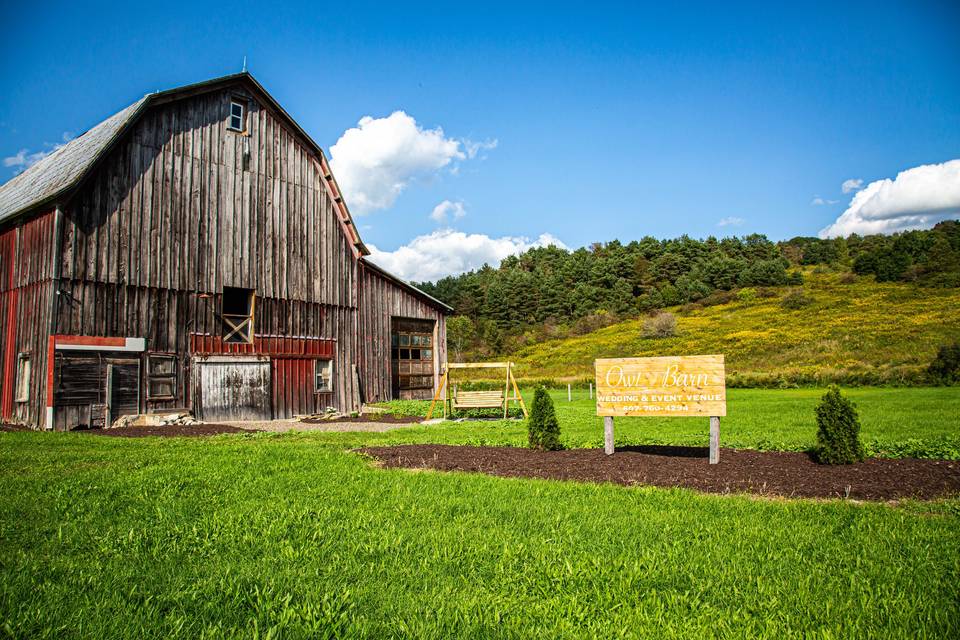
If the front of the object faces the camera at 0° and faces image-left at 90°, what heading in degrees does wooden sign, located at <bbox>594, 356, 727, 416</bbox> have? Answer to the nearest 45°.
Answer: approximately 0°

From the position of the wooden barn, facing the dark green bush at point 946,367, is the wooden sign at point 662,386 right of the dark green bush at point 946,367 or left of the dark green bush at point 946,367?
right

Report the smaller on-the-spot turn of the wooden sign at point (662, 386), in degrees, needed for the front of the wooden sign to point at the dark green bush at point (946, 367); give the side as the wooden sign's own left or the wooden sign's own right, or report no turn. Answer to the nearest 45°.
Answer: approximately 135° to the wooden sign's own left

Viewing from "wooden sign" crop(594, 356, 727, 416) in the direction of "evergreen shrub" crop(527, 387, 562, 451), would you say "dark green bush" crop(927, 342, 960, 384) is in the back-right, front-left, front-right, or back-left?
back-right

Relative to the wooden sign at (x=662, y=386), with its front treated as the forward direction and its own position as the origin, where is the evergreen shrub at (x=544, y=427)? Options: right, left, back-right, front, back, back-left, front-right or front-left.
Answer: right

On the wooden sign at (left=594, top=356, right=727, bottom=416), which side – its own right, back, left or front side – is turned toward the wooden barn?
right
